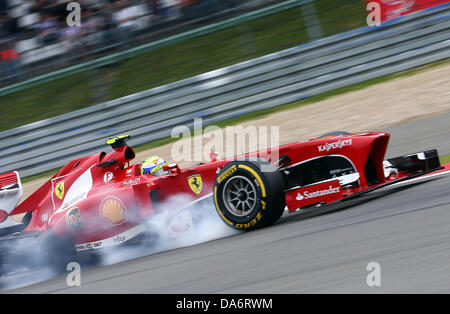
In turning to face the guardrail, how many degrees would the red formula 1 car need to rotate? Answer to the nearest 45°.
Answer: approximately 135° to its left

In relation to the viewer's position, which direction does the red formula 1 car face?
facing the viewer and to the right of the viewer
